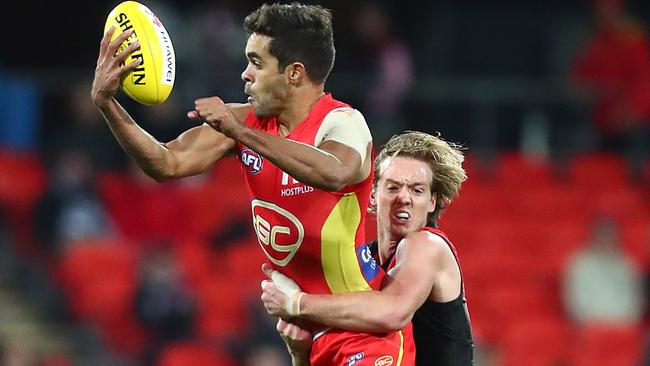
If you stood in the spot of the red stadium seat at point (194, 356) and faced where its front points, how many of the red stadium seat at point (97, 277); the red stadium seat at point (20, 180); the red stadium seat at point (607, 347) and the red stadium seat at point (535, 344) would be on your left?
2

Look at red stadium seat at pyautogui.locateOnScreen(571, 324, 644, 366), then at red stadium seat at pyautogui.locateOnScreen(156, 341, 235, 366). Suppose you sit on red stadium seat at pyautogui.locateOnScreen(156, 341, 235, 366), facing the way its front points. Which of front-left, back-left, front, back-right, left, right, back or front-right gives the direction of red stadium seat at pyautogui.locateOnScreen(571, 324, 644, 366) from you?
left

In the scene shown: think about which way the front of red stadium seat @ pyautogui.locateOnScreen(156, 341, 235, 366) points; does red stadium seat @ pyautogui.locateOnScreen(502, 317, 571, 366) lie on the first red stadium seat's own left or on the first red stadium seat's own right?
on the first red stadium seat's own left

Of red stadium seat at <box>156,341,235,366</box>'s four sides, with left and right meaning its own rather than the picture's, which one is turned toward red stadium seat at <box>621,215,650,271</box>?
left

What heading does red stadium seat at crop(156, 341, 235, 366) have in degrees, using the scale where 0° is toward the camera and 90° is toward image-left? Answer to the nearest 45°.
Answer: approximately 0°

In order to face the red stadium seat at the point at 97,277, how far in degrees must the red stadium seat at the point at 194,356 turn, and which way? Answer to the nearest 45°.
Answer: approximately 135° to its right

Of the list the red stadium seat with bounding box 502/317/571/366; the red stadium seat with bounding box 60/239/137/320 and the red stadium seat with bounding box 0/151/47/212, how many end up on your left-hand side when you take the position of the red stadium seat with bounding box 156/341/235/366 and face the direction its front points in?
1
